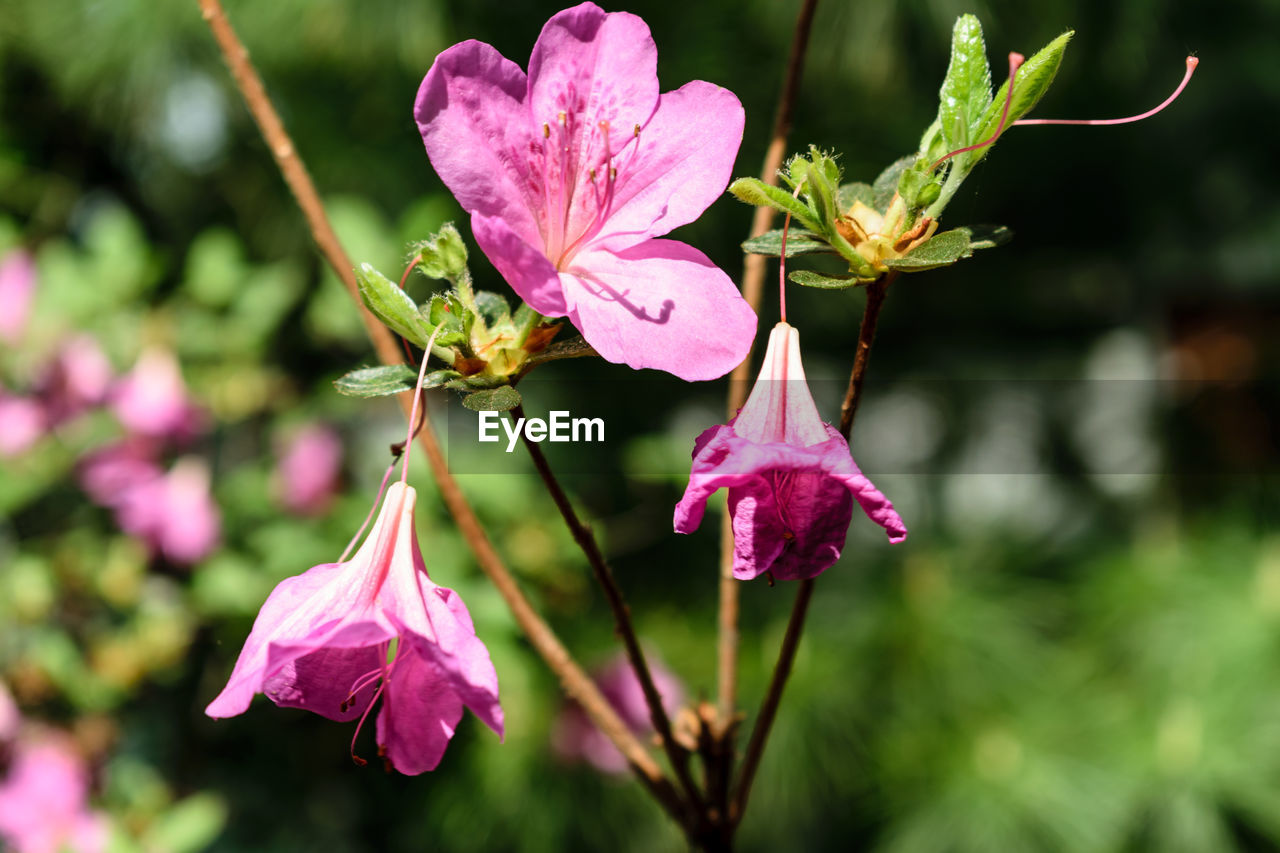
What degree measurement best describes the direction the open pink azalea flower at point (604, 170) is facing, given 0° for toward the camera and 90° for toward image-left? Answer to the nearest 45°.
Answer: approximately 0°

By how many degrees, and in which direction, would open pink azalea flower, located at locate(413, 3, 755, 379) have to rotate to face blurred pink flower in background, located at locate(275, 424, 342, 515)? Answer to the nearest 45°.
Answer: approximately 135° to its right

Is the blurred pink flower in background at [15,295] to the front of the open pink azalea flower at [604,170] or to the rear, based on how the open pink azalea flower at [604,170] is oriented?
to the rear

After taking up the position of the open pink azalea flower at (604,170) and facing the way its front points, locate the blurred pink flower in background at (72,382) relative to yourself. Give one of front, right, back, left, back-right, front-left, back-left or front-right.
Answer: back-right

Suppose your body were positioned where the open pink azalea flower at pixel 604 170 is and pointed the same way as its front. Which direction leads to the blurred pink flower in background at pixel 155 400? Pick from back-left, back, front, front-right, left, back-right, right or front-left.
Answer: back-right
